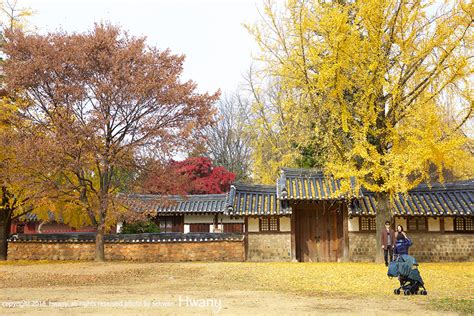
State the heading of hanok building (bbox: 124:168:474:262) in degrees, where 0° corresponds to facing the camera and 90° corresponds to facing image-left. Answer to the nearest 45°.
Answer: approximately 0°

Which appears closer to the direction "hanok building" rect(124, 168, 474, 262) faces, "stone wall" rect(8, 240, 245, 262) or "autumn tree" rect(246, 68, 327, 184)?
the stone wall

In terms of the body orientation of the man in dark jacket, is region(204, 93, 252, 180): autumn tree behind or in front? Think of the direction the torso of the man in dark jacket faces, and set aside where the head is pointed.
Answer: behind

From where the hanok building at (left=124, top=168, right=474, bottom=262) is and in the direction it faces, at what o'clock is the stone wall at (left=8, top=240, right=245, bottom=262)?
The stone wall is roughly at 3 o'clock from the hanok building.

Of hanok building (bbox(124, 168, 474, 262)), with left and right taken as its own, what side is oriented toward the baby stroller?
front

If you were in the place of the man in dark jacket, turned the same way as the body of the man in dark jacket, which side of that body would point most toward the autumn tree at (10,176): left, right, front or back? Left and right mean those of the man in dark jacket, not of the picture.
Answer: right

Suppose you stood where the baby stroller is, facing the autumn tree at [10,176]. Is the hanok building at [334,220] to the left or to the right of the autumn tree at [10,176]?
right

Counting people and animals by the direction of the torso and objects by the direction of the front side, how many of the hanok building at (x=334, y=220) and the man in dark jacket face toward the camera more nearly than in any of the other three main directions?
2

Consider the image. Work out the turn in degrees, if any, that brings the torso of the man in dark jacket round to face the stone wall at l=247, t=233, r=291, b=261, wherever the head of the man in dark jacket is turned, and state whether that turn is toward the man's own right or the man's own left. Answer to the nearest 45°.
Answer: approximately 135° to the man's own right

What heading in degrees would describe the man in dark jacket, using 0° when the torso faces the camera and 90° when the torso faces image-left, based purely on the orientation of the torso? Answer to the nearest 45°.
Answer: approximately 0°
